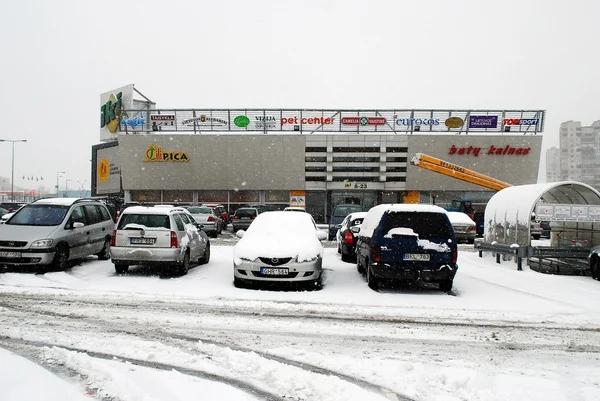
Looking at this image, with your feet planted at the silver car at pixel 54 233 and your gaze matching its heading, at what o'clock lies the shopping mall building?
The shopping mall building is roughly at 6 o'clock from the silver car.

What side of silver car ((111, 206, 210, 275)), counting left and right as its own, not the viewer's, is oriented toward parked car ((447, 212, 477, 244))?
front

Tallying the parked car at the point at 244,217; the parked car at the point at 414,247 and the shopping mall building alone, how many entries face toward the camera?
1

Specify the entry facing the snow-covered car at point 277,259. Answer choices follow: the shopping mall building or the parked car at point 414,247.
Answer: the shopping mall building

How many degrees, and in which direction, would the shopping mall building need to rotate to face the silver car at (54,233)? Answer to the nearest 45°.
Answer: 0° — it already faces it

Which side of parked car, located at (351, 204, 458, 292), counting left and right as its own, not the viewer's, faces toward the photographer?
back

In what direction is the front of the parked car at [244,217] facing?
away from the camera

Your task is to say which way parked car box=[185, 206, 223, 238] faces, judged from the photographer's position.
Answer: facing away from the viewer and to the right of the viewer

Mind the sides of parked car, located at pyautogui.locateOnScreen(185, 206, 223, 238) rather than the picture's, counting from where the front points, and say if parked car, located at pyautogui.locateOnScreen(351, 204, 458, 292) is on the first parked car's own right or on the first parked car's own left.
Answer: on the first parked car's own right

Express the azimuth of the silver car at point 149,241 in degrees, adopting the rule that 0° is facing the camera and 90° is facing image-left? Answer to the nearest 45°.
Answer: approximately 225°

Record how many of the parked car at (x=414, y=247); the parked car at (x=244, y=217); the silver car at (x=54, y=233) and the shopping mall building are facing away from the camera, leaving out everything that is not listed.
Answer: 2

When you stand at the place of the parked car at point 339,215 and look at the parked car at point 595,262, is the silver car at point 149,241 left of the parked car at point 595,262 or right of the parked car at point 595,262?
right

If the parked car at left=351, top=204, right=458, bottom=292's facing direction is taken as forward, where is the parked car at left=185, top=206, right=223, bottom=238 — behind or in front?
in front
